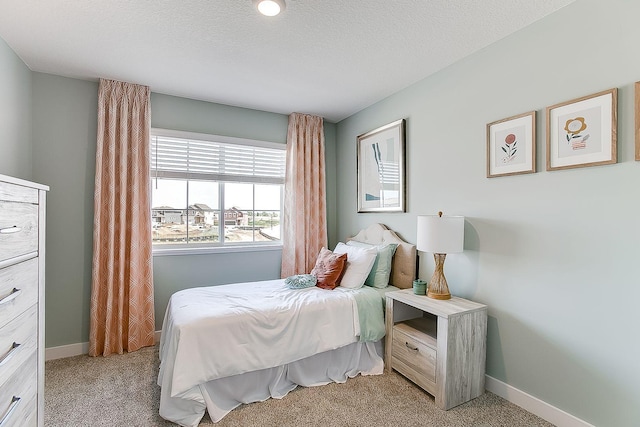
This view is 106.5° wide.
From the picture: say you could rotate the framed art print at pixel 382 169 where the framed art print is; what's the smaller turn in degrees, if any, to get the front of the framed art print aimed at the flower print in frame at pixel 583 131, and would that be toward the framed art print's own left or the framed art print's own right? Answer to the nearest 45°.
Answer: approximately 90° to the framed art print's own left

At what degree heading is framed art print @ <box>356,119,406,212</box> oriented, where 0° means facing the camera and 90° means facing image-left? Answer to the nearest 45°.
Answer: approximately 45°

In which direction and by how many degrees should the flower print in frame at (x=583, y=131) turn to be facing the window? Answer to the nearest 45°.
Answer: approximately 45° to its right

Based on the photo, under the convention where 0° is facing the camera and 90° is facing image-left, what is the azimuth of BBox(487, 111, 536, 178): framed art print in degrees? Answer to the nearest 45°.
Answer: approximately 45°
